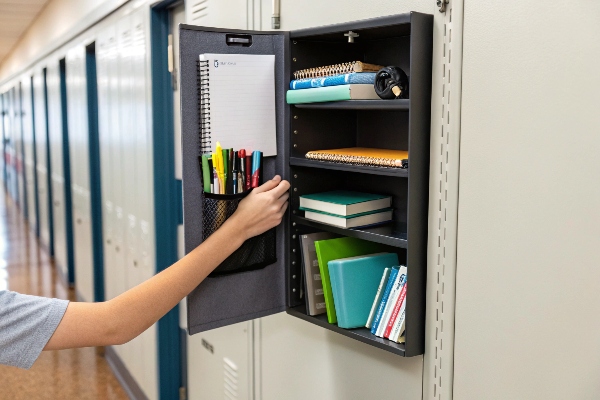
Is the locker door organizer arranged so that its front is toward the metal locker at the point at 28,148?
no

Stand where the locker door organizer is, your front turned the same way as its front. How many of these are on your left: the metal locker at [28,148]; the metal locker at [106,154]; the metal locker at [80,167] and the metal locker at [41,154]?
0

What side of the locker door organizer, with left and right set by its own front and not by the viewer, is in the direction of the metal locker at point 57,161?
right

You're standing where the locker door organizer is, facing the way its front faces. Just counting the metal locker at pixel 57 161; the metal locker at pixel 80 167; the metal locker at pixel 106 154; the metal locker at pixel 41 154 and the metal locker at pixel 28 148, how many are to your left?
0

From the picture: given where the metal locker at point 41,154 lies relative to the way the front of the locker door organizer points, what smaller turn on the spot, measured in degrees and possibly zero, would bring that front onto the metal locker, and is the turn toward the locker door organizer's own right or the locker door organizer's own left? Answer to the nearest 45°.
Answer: approximately 90° to the locker door organizer's own right

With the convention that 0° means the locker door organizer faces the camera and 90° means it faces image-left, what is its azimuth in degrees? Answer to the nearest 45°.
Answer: approximately 45°

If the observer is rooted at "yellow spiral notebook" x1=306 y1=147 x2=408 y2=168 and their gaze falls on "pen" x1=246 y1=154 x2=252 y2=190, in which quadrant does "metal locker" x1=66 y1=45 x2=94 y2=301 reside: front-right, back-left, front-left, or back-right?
front-right

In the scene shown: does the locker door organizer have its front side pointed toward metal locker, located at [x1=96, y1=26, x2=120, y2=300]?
no

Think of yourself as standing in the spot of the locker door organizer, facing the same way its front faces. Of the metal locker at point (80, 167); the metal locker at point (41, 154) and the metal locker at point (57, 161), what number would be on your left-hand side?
0

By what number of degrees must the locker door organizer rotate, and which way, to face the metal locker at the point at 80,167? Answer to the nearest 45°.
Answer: approximately 90° to its right

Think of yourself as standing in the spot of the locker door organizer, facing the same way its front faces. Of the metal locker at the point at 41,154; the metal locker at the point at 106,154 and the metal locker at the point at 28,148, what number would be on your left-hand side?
0

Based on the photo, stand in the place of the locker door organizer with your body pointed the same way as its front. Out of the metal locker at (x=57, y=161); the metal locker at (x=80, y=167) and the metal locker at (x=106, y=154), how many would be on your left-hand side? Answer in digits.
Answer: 0
